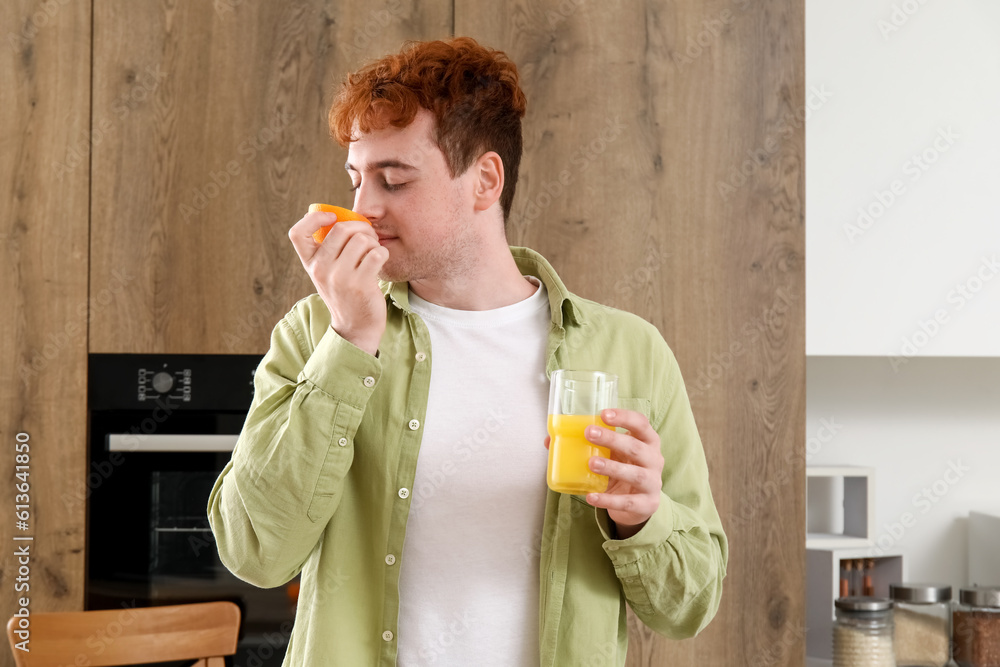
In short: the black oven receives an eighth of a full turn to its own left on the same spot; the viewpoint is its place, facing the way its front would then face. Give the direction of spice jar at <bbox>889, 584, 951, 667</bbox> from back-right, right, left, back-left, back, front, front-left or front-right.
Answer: front-left

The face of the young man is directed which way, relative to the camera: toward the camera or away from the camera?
toward the camera

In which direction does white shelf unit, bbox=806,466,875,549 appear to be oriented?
toward the camera

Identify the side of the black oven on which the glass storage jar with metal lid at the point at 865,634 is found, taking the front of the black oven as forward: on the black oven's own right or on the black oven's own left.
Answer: on the black oven's own left

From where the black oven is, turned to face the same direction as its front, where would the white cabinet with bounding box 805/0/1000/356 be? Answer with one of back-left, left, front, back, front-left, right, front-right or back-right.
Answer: left

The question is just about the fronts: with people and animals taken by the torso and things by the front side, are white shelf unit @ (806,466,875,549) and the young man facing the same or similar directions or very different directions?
same or similar directions

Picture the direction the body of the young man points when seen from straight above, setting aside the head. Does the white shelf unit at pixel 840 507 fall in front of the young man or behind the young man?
behind

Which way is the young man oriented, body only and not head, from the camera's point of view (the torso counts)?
toward the camera

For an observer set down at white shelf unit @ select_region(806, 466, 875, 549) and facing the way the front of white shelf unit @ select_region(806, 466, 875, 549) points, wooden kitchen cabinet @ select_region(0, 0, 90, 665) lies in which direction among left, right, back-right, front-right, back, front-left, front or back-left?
front-right

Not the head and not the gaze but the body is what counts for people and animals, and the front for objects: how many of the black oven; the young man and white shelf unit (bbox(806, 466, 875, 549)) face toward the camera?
3
